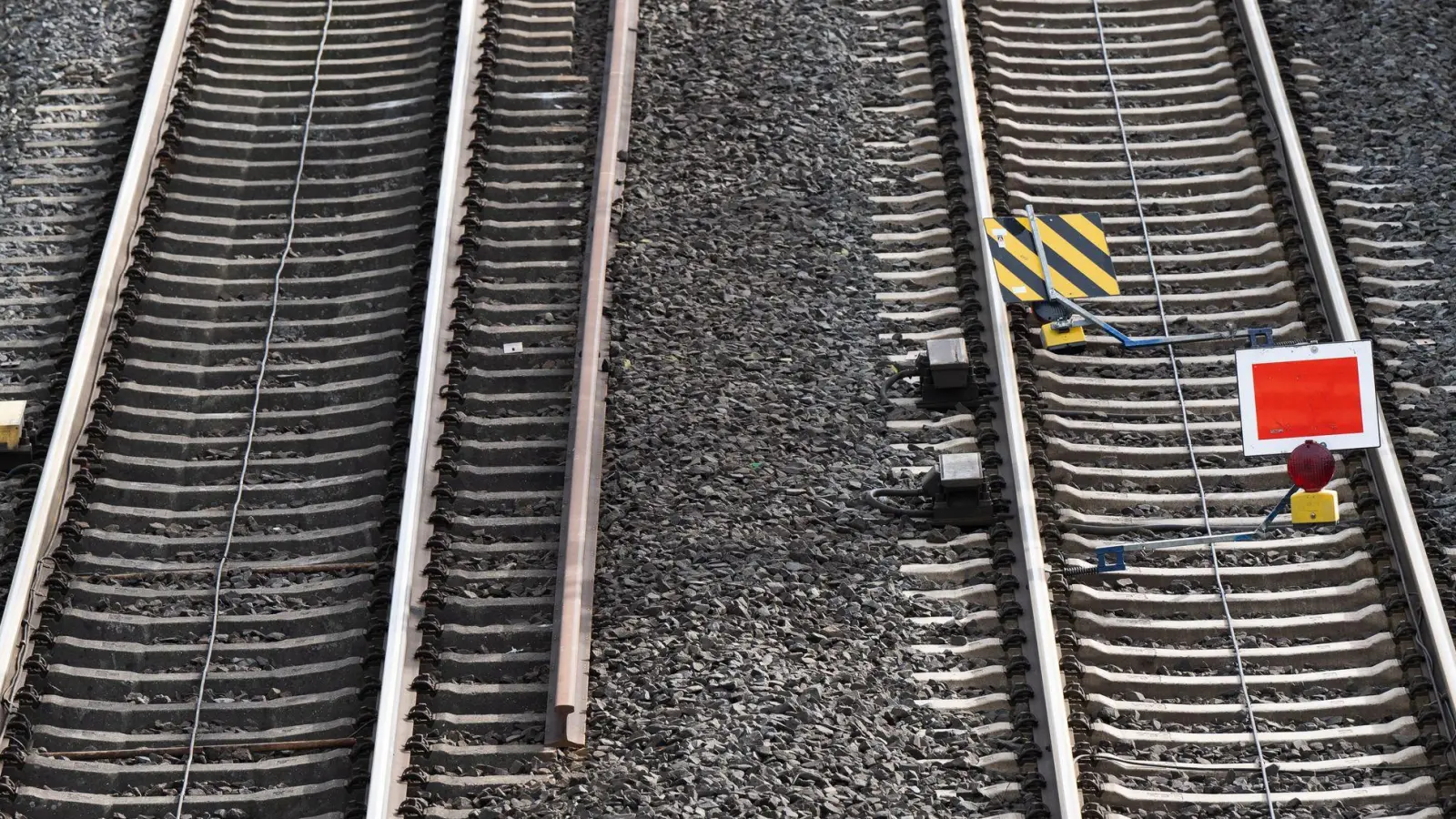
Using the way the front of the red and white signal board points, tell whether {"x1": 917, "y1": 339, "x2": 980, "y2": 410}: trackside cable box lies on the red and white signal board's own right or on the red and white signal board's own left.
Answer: on the red and white signal board's own right

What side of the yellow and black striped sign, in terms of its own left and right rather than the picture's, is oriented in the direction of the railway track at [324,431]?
right

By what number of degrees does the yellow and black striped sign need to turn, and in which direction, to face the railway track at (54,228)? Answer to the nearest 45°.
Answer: approximately 90° to its right

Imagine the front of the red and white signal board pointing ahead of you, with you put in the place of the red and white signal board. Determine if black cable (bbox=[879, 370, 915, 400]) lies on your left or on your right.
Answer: on your right

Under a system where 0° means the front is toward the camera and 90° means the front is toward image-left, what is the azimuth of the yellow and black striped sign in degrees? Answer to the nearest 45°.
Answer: approximately 0°

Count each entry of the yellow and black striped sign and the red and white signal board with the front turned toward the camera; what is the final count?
2

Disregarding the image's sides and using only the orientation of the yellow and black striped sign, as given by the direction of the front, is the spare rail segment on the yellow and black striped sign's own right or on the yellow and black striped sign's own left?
on the yellow and black striped sign's own right

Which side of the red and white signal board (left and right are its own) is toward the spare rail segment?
right
